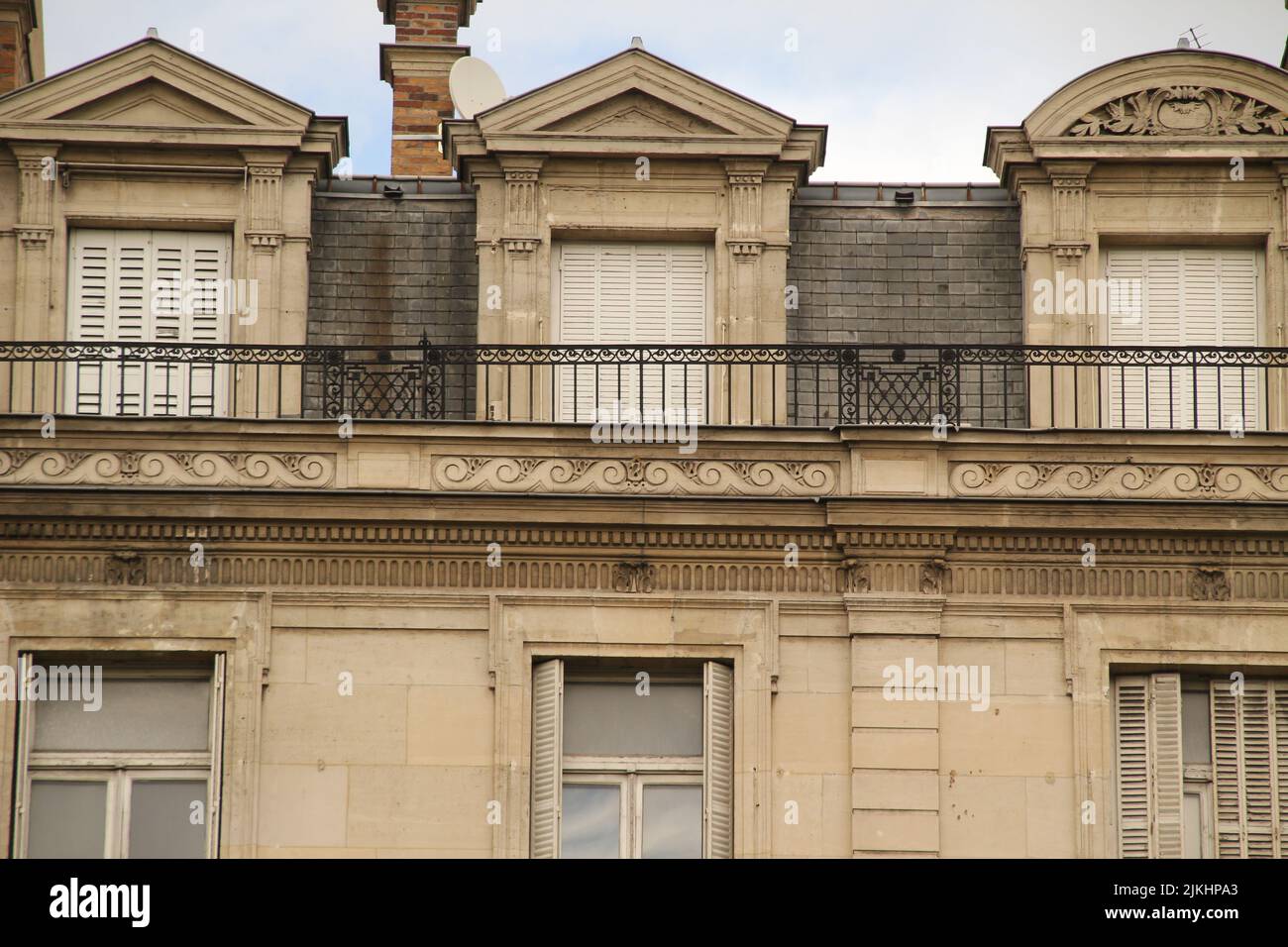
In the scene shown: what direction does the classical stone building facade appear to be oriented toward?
toward the camera
